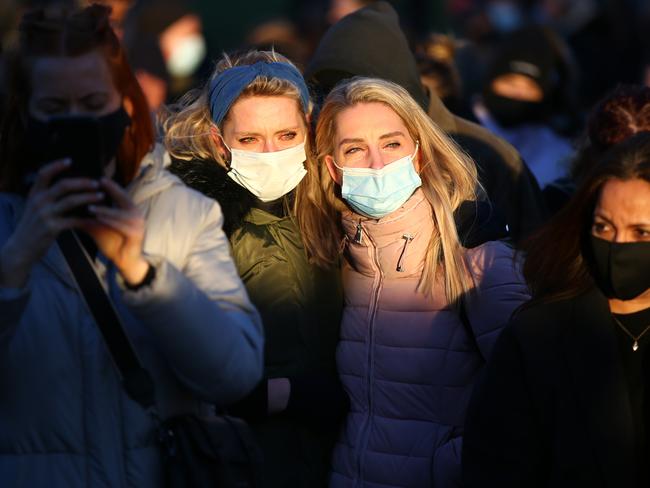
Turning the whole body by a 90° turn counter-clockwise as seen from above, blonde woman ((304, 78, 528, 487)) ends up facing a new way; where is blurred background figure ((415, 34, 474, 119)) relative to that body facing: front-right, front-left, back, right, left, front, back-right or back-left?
back-left

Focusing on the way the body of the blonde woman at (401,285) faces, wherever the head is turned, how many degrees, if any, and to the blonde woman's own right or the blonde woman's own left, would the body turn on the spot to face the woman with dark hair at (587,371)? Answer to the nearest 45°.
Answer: approximately 90° to the blonde woman's own left

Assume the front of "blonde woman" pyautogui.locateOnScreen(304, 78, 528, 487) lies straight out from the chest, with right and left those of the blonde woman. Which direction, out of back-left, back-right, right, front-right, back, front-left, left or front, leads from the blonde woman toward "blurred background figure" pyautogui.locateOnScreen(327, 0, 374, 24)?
back-right

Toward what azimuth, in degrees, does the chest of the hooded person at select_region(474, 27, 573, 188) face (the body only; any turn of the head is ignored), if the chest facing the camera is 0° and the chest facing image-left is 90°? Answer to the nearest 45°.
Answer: approximately 45°

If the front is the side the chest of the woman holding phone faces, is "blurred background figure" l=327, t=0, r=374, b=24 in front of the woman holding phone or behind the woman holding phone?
behind
